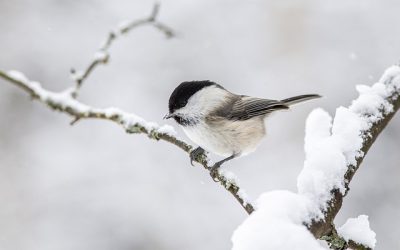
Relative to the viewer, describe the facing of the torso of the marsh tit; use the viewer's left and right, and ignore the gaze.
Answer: facing to the left of the viewer
